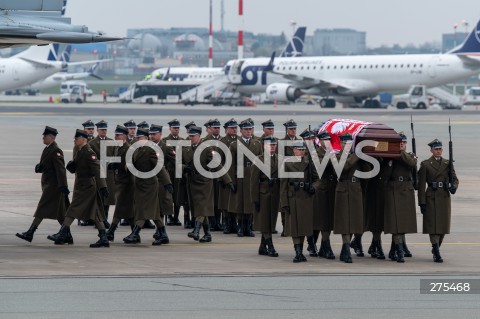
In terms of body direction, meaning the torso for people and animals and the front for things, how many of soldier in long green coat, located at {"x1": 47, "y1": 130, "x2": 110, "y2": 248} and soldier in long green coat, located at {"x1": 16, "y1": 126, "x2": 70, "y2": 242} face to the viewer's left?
2

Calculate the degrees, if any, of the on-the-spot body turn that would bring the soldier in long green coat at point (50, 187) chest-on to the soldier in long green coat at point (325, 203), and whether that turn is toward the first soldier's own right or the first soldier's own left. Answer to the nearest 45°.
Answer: approximately 135° to the first soldier's own left

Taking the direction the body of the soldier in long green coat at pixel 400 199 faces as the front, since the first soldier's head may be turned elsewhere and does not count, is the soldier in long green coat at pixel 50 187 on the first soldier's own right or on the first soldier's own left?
on the first soldier's own right

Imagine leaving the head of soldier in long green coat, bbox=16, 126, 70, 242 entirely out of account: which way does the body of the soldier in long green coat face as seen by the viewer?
to the viewer's left

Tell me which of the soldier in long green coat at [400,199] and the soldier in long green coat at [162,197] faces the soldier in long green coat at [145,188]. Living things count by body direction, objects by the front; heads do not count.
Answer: the soldier in long green coat at [162,197]

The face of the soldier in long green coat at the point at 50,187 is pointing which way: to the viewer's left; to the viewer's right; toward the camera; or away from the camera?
to the viewer's left

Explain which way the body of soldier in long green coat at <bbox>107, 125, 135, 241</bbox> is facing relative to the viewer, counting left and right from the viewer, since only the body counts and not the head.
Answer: facing to the left of the viewer

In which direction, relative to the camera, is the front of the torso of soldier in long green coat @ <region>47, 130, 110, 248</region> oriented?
to the viewer's left

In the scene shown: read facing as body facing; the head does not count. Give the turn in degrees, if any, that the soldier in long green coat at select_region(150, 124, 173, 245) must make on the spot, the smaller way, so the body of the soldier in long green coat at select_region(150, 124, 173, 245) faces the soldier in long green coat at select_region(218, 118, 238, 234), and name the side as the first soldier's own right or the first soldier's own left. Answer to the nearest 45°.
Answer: approximately 180°

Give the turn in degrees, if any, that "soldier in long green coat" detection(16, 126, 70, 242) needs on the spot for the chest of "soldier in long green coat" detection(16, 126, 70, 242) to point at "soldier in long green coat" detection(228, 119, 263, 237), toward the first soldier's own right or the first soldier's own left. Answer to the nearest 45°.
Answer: approximately 180°

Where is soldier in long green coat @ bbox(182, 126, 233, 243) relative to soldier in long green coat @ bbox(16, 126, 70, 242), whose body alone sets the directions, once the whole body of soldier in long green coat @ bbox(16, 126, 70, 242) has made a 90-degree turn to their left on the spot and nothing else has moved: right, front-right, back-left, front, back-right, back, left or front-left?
left

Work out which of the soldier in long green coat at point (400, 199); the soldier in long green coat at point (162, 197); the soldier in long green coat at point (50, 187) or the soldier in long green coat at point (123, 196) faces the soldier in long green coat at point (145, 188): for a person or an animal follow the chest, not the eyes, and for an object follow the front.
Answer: the soldier in long green coat at point (162, 197)
